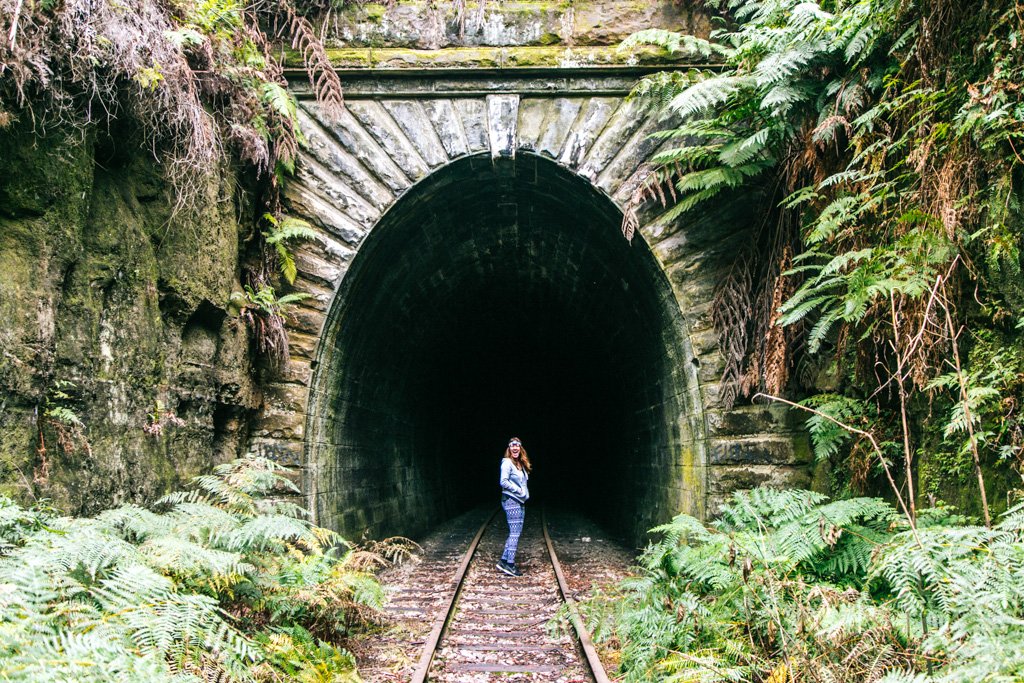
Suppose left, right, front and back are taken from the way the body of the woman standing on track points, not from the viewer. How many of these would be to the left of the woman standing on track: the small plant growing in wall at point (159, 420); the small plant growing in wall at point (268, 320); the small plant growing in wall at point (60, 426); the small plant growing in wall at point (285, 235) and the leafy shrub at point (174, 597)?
0

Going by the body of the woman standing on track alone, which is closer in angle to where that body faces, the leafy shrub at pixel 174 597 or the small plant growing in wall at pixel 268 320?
the leafy shrub

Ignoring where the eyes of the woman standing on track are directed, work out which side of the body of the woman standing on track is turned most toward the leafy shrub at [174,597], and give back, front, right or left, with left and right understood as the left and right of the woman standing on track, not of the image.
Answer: right

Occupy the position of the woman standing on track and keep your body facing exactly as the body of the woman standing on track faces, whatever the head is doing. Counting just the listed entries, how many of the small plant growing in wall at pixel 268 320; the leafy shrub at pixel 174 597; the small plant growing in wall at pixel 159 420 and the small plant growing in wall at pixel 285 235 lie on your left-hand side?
0

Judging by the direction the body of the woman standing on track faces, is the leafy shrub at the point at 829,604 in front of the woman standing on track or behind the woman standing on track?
in front

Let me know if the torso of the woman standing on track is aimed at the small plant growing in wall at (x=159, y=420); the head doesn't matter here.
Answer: no

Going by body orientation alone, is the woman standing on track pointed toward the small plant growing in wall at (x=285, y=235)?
no

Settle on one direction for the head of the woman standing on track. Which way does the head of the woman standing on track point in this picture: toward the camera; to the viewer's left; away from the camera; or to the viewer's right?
toward the camera

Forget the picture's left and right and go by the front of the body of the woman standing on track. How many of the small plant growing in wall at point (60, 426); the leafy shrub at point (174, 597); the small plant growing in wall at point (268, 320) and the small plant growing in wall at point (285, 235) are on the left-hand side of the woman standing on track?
0
